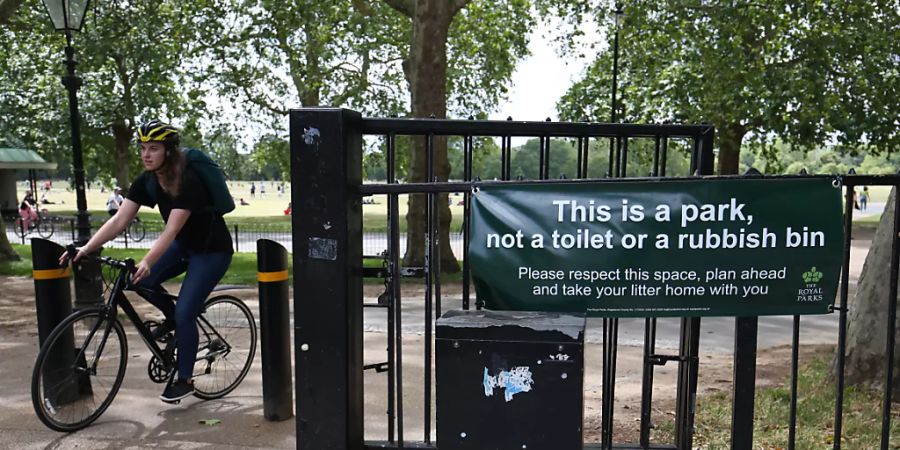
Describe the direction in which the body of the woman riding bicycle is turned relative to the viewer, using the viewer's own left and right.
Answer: facing the viewer and to the left of the viewer

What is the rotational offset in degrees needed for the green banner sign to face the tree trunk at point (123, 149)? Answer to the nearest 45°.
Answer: approximately 135° to its right

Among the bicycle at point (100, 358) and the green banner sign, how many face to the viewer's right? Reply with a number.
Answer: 0

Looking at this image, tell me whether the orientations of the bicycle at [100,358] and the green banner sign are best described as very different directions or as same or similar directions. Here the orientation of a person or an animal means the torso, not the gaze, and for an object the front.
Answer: same or similar directions

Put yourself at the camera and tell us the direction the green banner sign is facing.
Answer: facing the viewer

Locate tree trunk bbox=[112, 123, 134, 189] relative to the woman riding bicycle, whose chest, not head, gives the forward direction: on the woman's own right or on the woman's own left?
on the woman's own right

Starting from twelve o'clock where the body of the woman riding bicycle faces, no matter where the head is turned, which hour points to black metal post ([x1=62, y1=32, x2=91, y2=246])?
The black metal post is roughly at 4 o'clock from the woman riding bicycle.

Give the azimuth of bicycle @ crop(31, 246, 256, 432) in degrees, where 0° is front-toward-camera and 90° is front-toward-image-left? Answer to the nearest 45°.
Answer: approximately 45°

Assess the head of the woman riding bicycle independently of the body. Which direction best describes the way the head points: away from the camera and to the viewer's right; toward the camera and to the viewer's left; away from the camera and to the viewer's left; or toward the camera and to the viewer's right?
toward the camera and to the viewer's left

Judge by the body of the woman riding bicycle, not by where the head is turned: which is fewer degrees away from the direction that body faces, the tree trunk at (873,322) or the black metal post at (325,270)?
the black metal post

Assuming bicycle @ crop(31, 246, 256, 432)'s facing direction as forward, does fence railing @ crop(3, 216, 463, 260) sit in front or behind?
behind

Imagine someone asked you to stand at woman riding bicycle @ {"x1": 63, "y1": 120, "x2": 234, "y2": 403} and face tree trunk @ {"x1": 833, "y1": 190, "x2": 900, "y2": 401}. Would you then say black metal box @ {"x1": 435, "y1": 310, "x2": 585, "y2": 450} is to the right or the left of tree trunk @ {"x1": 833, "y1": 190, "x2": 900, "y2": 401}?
right

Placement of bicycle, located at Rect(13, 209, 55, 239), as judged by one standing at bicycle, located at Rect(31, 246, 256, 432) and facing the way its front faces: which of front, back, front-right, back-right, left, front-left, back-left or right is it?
back-right

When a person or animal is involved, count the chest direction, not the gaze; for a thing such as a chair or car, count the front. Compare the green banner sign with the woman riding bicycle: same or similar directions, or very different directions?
same or similar directions

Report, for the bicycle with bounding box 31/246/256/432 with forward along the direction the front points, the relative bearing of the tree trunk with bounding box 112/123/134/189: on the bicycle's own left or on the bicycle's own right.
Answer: on the bicycle's own right

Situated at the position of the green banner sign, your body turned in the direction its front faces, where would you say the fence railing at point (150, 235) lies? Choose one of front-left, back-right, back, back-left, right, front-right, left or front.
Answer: back-right
